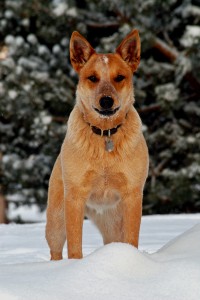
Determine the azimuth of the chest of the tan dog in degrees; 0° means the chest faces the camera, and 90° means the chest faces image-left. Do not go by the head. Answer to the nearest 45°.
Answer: approximately 0°
